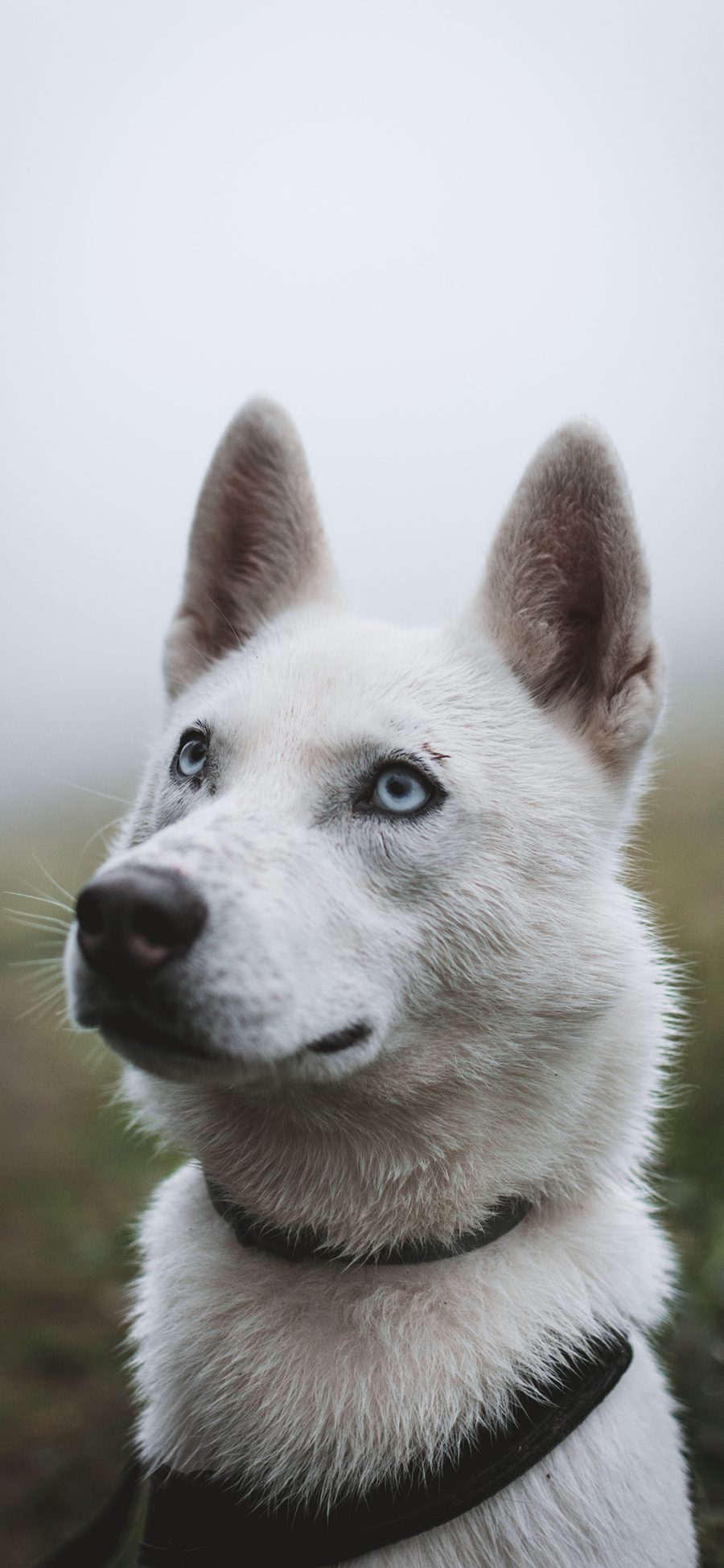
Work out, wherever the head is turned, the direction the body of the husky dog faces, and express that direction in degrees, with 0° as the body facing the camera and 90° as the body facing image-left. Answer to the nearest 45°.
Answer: approximately 45°
